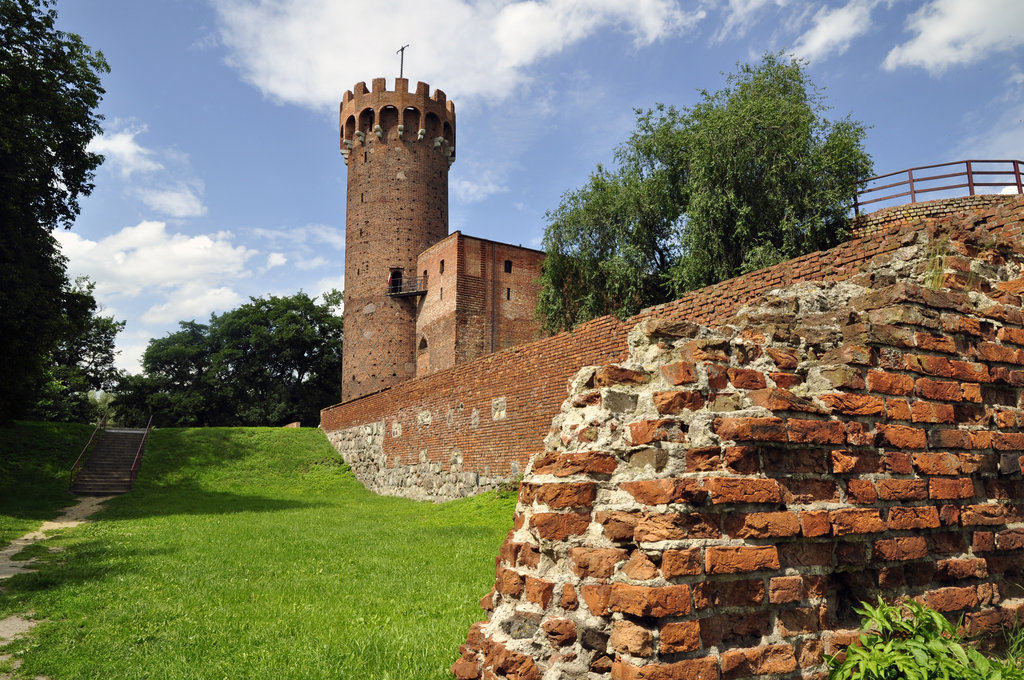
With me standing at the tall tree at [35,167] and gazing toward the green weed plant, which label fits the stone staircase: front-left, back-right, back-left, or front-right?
back-left

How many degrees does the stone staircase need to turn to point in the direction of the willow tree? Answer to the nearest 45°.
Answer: approximately 45° to its left

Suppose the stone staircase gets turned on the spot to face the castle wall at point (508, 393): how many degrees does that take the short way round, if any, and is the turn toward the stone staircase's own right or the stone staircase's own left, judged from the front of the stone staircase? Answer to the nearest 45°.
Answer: approximately 45° to the stone staircase's own left

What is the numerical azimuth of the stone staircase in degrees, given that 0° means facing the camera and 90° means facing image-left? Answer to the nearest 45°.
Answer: approximately 0°

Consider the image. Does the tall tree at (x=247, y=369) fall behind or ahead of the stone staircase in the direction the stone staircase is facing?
behind

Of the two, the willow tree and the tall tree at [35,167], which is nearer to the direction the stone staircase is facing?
the tall tree

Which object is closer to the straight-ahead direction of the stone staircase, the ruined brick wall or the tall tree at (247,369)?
the ruined brick wall

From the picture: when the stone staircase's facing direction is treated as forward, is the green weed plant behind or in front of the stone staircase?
in front

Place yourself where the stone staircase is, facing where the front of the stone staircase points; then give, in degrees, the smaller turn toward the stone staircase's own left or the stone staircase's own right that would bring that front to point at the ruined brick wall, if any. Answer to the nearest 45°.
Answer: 0° — it already faces it
